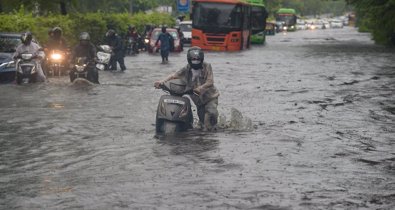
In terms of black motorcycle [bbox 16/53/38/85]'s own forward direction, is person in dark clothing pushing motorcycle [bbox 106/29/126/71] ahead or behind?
behind

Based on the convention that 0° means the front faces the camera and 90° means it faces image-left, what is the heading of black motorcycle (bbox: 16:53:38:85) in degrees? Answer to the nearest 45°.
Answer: approximately 0°

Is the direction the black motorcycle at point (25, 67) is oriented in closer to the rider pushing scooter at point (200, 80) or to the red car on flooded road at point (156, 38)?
the rider pushing scooter

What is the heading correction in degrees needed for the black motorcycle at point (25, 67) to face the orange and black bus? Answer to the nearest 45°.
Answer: approximately 135° to its left

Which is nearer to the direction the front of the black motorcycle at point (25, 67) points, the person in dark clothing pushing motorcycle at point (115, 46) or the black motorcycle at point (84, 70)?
the black motorcycle

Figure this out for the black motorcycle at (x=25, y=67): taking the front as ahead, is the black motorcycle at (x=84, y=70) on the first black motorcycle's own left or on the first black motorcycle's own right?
on the first black motorcycle's own left

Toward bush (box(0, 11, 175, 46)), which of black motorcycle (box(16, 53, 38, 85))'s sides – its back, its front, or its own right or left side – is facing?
back
